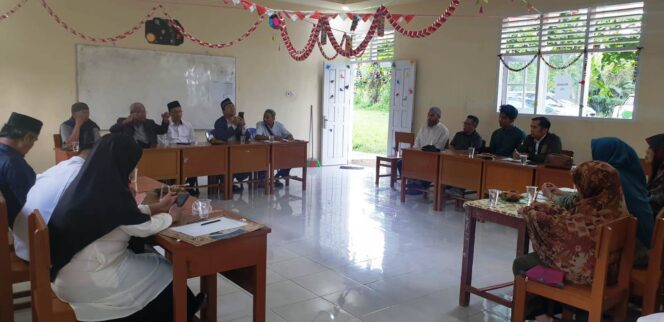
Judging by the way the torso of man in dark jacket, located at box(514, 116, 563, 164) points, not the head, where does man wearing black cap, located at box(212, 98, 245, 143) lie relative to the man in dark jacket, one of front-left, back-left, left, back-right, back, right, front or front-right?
front-right

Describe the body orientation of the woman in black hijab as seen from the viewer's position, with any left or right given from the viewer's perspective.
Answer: facing away from the viewer and to the right of the viewer

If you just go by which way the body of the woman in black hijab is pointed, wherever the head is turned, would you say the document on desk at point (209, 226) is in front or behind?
in front

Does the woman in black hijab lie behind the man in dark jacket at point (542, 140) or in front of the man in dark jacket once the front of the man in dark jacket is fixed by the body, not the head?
in front

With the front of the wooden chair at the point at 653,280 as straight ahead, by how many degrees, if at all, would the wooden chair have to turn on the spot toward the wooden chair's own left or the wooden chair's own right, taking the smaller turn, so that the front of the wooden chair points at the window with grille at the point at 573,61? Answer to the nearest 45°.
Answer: approximately 45° to the wooden chair's own right

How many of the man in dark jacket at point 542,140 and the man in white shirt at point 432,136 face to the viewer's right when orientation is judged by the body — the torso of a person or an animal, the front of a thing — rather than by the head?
0

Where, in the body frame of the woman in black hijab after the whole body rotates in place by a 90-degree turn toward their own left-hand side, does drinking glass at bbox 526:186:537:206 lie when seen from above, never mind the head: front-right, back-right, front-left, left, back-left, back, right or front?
back-right

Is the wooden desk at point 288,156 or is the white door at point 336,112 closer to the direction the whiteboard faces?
the wooden desk

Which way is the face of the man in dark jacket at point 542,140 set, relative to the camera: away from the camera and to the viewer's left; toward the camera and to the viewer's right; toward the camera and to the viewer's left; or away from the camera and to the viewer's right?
toward the camera and to the viewer's left

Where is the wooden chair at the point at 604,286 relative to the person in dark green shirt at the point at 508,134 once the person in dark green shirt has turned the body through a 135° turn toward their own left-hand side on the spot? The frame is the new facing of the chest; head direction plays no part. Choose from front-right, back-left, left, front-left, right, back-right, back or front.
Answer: right

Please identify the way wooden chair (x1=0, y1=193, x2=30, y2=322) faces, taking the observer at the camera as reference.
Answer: facing away from the viewer and to the right of the viewer
